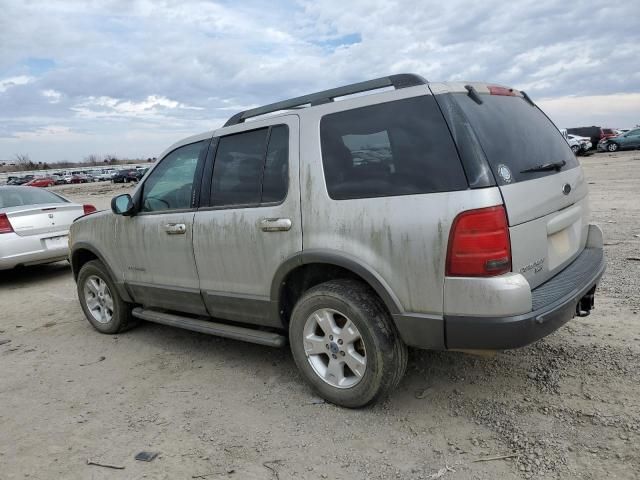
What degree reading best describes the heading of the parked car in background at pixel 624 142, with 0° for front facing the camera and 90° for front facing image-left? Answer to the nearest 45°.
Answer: approximately 45°

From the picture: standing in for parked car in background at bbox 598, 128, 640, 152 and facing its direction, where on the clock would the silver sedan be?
The silver sedan is roughly at 11 o'clock from the parked car in background.

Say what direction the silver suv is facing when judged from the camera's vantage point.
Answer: facing away from the viewer and to the left of the viewer

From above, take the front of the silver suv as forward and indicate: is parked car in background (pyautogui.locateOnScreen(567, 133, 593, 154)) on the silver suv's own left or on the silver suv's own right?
on the silver suv's own right

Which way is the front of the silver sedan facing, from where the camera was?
facing away from the viewer and to the left of the viewer
